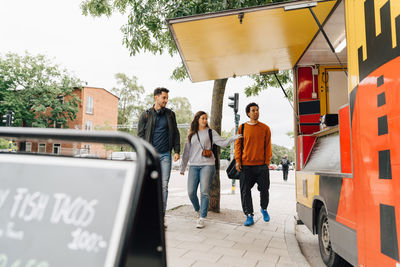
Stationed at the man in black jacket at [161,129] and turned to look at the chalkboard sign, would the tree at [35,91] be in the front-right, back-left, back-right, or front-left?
back-right

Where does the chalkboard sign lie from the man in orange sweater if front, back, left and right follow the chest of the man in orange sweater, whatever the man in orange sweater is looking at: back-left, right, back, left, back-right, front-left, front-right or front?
front

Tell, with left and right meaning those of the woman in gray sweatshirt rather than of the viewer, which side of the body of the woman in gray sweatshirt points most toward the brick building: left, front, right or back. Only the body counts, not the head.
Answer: back

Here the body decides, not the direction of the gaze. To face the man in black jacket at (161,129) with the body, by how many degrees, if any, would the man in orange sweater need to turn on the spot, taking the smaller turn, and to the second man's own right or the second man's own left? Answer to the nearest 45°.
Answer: approximately 45° to the second man's own right

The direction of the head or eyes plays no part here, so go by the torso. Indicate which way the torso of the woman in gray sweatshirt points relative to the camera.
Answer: toward the camera

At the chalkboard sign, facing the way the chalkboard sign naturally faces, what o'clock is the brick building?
The brick building is roughly at 6 o'clock from the chalkboard sign.

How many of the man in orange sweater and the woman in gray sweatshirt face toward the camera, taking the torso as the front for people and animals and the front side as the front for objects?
2

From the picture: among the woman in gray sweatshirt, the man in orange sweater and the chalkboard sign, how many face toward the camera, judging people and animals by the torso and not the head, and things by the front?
3

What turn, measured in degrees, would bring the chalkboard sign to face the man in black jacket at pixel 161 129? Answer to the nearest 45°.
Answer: approximately 180°

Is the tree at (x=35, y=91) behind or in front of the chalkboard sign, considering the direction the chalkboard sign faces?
behind
